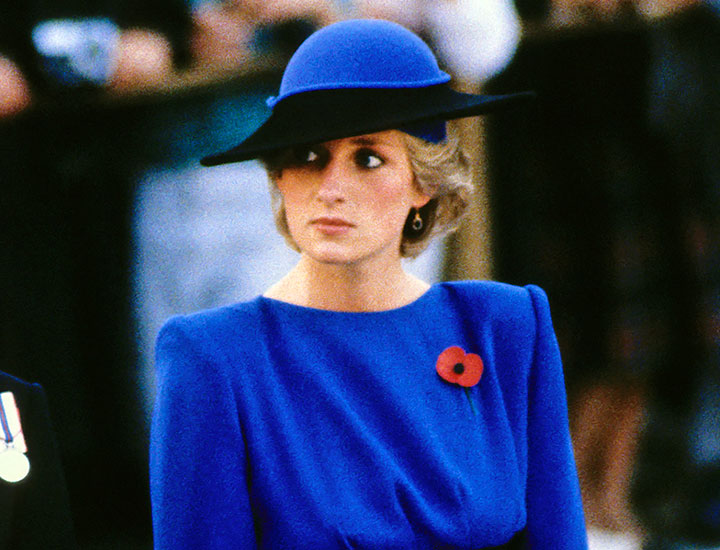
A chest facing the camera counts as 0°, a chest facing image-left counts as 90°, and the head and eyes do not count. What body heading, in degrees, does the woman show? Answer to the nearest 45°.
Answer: approximately 0°
